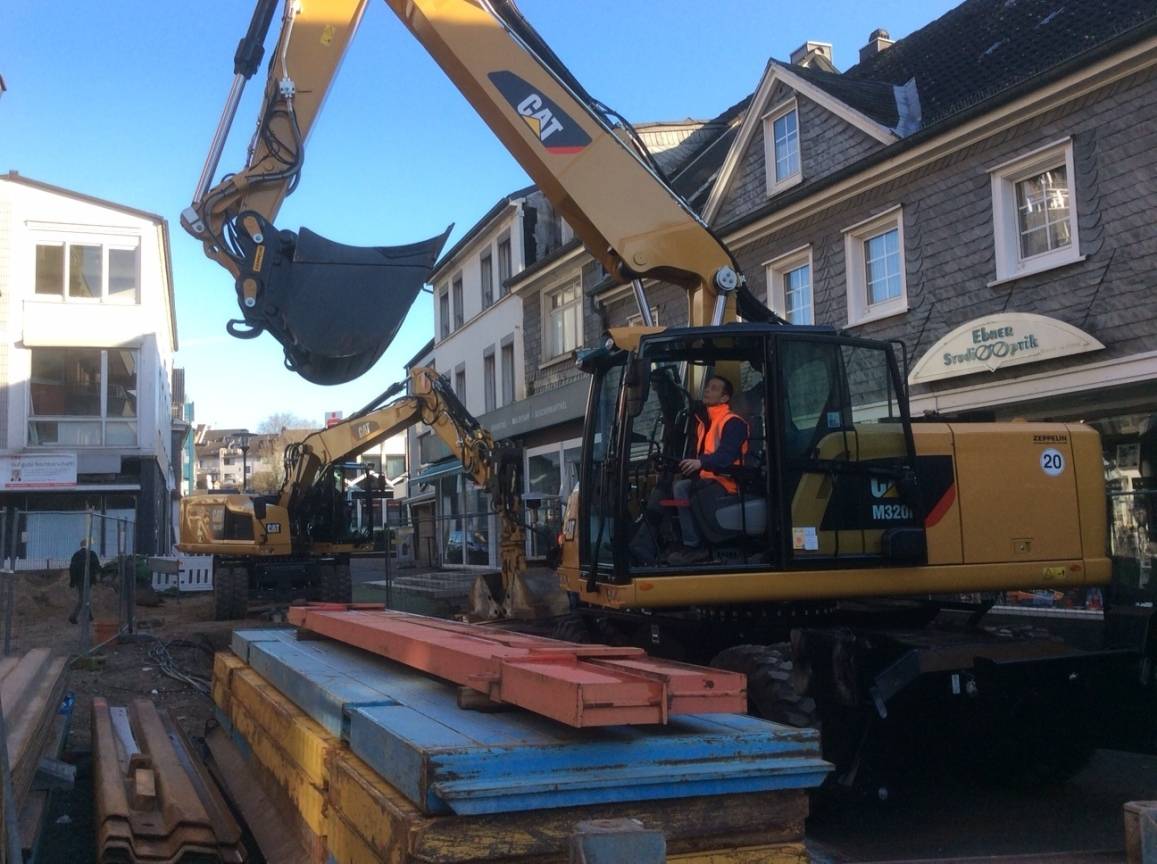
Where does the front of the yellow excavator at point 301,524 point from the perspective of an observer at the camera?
facing to the right of the viewer

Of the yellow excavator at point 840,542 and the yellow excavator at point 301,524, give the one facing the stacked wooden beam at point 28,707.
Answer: the yellow excavator at point 840,542

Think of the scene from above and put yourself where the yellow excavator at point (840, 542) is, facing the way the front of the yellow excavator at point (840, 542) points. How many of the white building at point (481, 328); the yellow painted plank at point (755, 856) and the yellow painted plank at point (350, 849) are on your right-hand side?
1

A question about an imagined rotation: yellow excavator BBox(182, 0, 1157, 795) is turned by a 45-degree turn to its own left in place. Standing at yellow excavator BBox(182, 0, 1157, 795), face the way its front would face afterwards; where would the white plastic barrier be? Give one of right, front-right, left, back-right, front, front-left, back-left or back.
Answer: right

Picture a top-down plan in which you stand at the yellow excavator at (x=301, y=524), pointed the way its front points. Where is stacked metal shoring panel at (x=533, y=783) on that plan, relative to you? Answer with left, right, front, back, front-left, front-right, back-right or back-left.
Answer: right

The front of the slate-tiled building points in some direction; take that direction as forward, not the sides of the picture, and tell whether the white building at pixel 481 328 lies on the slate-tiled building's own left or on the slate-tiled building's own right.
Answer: on the slate-tiled building's own right

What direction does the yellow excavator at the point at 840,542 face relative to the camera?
to the viewer's left

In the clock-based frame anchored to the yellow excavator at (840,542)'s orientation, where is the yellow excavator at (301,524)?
the yellow excavator at (301,524) is roughly at 2 o'clock from the yellow excavator at (840,542).

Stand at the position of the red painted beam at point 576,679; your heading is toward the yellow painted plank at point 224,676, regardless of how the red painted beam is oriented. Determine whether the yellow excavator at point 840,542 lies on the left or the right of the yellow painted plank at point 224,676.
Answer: right

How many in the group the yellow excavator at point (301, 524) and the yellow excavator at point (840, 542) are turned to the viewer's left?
1

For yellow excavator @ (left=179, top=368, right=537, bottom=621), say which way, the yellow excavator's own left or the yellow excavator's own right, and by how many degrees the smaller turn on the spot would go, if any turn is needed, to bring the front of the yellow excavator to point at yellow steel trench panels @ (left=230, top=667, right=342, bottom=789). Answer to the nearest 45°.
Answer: approximately 90° to the yellow excavator's own right

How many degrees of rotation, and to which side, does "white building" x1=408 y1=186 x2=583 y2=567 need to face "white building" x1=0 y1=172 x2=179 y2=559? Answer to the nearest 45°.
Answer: approximately 45° to its right

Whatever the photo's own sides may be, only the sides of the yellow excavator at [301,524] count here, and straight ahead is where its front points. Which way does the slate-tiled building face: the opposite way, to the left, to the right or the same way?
the opposite way
